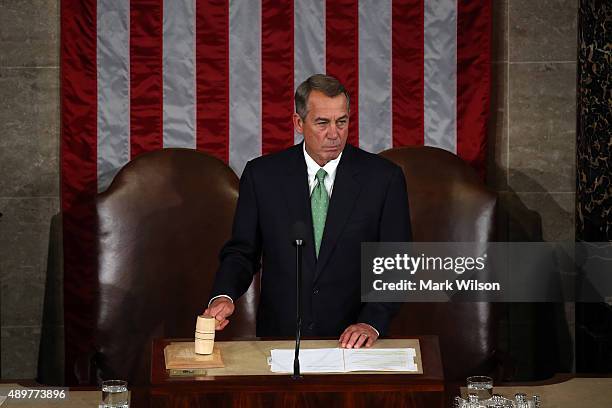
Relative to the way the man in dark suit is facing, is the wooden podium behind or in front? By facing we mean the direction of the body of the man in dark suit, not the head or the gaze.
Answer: in front

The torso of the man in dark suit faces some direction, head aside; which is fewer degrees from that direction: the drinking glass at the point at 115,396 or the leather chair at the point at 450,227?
the drinking glass

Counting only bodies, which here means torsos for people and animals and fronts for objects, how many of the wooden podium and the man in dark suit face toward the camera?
2

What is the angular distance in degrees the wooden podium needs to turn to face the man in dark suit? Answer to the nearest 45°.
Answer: approximately 180°

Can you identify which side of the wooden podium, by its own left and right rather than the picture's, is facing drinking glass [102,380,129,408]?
right

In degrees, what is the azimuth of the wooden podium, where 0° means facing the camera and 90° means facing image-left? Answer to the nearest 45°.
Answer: approximately 0°

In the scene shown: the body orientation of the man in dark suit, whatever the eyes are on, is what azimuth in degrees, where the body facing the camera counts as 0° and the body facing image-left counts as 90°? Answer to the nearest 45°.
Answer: approximately 0°

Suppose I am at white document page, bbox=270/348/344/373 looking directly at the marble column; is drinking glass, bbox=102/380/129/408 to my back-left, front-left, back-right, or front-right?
back-left

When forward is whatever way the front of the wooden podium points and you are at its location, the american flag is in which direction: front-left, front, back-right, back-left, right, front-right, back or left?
back

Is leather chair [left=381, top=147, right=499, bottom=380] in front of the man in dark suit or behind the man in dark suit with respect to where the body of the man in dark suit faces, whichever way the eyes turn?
behind

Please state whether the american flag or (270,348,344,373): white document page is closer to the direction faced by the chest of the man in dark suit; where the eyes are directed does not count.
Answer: the white document page

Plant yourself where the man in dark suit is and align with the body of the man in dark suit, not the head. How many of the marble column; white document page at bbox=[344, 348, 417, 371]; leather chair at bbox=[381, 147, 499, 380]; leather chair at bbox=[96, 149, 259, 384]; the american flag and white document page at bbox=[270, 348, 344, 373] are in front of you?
2
